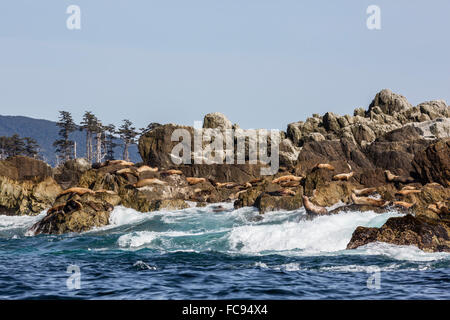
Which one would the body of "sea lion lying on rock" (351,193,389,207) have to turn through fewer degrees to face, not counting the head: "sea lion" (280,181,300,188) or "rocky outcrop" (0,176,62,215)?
the rocky outcrop

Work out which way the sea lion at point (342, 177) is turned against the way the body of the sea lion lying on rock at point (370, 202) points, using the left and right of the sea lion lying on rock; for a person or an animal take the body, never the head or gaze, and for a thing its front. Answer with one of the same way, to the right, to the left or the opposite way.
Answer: the opposite way

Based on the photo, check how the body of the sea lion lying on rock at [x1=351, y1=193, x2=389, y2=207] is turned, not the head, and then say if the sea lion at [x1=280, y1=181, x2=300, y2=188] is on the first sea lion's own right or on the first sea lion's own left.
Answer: on the first sea lion's own right

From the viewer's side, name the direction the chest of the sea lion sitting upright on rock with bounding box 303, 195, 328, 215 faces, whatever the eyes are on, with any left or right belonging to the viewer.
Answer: facing to the left of the viewer

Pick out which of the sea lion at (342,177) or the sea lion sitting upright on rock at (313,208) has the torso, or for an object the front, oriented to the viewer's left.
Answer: the sea lion sitting upright on rock

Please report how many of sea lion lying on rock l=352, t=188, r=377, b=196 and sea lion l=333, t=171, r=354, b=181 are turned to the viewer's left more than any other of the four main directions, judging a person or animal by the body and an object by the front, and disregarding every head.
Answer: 1

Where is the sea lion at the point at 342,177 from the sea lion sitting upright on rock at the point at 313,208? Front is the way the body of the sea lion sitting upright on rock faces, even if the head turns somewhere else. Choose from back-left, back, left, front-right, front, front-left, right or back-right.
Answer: right

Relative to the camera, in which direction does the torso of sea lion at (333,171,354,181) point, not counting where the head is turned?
to the viewer's right

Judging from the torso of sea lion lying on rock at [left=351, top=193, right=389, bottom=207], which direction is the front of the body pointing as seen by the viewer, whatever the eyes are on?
to the viewer's left

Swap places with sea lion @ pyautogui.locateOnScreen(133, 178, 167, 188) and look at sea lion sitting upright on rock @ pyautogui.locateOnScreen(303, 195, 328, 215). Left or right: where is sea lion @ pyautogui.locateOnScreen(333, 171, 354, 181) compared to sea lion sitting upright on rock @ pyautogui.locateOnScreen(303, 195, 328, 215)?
left
